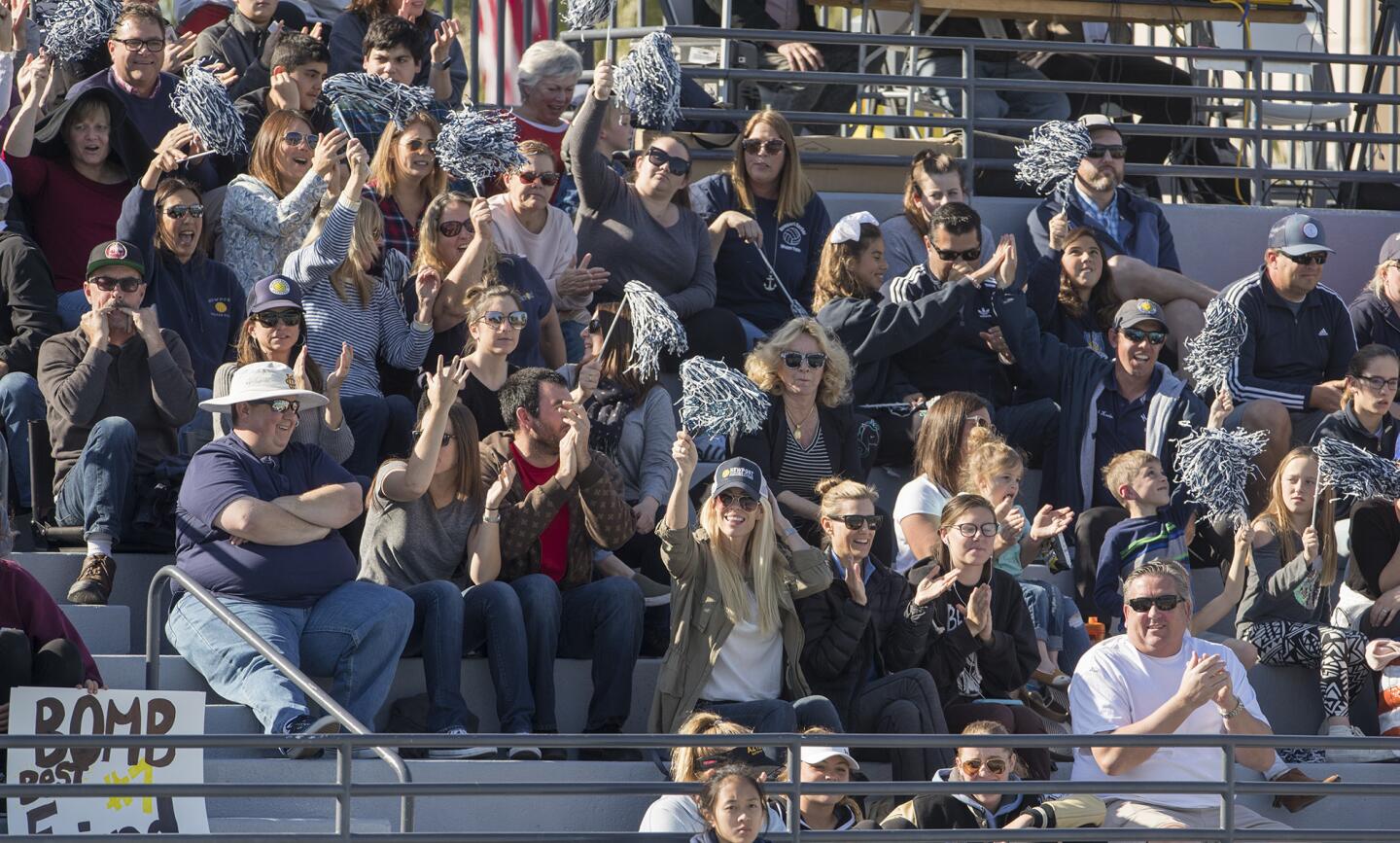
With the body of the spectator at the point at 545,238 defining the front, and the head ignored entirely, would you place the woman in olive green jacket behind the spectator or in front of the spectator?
in front

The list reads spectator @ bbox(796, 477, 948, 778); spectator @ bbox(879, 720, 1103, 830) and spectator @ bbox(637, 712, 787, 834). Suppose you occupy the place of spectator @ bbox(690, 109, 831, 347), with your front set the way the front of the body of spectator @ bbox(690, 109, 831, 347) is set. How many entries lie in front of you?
3

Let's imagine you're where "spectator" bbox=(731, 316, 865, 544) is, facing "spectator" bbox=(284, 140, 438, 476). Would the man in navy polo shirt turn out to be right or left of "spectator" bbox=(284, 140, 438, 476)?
left

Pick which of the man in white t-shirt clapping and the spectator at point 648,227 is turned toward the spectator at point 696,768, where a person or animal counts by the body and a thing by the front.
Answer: the spectator at point 648,227

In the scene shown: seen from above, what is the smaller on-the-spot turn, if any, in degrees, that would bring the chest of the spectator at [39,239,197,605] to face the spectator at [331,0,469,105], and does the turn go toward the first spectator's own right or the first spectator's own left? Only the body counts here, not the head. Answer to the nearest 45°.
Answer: approximately 135° to the first spectator's own left

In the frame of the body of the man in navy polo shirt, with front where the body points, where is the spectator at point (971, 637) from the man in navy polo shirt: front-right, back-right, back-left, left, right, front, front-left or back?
front-left

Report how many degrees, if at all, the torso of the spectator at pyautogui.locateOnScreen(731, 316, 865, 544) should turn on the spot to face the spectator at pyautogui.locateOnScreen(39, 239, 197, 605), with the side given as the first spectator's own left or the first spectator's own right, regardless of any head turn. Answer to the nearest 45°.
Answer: approximately 45° to the first spectator's own right
